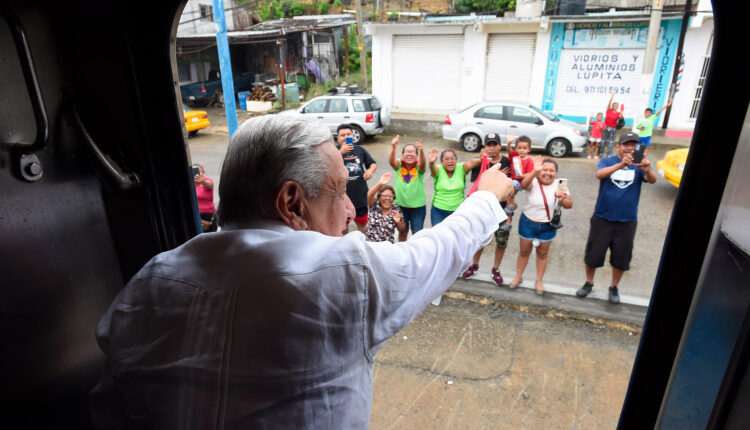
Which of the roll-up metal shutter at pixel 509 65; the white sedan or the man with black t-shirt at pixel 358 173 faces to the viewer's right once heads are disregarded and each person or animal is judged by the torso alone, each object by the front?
the white sedan

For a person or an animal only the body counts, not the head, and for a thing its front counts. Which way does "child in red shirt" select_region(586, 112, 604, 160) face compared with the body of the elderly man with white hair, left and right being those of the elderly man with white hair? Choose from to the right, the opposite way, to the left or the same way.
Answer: the opposite way

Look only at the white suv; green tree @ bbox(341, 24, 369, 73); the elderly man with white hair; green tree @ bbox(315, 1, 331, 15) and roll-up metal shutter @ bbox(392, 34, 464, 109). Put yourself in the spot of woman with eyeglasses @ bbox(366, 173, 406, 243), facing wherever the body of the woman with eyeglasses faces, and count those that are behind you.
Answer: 4

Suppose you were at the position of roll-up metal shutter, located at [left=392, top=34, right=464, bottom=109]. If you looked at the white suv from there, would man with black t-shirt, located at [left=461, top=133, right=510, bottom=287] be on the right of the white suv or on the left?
left

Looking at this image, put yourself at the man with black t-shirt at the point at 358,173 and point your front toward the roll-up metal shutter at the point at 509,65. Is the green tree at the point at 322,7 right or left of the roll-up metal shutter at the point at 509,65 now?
left

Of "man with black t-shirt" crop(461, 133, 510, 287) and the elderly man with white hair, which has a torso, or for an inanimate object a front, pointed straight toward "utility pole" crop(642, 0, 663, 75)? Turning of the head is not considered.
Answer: the elderly man with white hair

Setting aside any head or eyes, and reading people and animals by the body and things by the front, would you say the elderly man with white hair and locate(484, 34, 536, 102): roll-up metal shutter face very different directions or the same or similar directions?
very different directions

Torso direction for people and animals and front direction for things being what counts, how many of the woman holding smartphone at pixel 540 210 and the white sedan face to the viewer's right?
1

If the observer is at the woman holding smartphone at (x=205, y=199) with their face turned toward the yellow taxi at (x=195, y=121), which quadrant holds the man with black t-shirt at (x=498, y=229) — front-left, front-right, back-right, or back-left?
back-right

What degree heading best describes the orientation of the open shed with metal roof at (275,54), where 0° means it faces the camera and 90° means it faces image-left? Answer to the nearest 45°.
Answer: approximately 0°

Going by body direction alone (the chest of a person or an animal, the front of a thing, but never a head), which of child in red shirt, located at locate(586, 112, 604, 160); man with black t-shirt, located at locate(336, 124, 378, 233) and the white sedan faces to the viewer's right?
the white sedan

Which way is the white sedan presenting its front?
to the viewer's right
